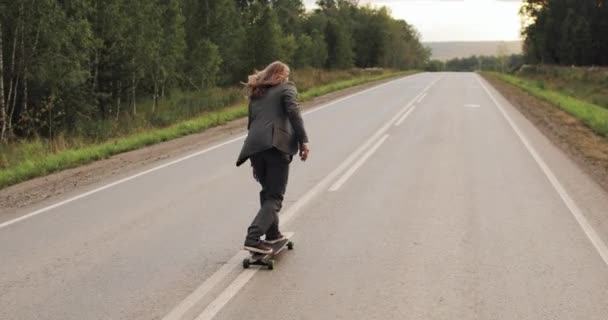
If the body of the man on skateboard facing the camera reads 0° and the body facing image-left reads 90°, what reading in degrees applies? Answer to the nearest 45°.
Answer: approximately 225°

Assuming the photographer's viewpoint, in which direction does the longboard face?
facing away from the viewer and to the right of the viewer
